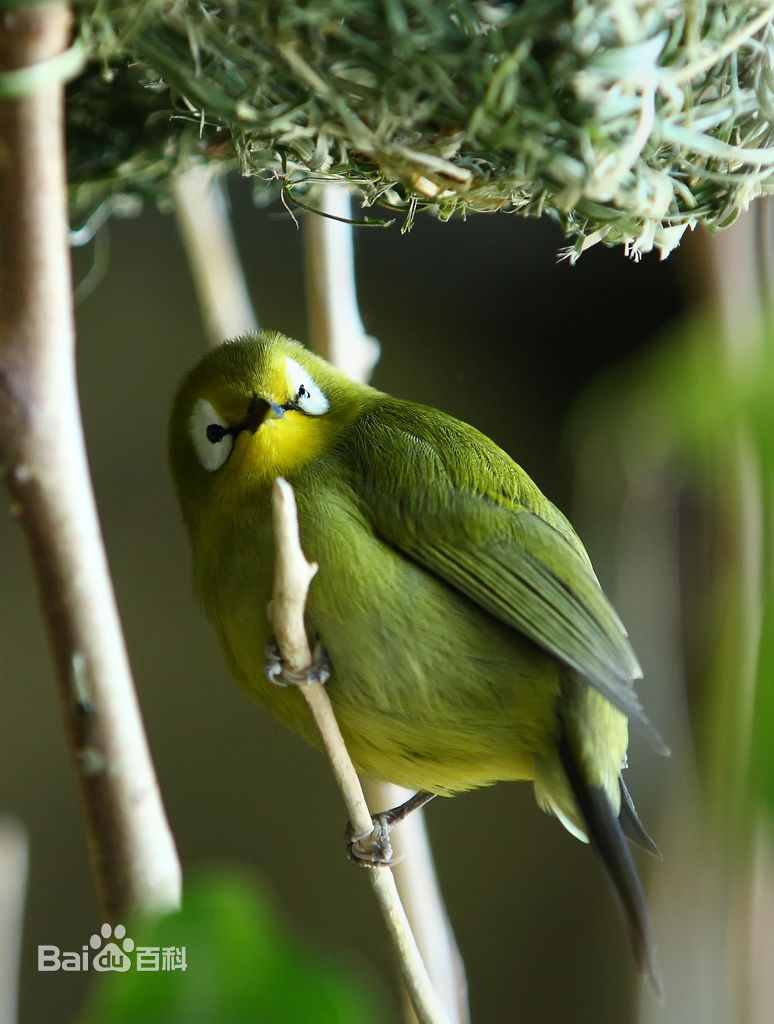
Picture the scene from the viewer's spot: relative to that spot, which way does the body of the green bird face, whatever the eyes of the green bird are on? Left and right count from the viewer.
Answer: facing the viewer and to the left of the viewer
